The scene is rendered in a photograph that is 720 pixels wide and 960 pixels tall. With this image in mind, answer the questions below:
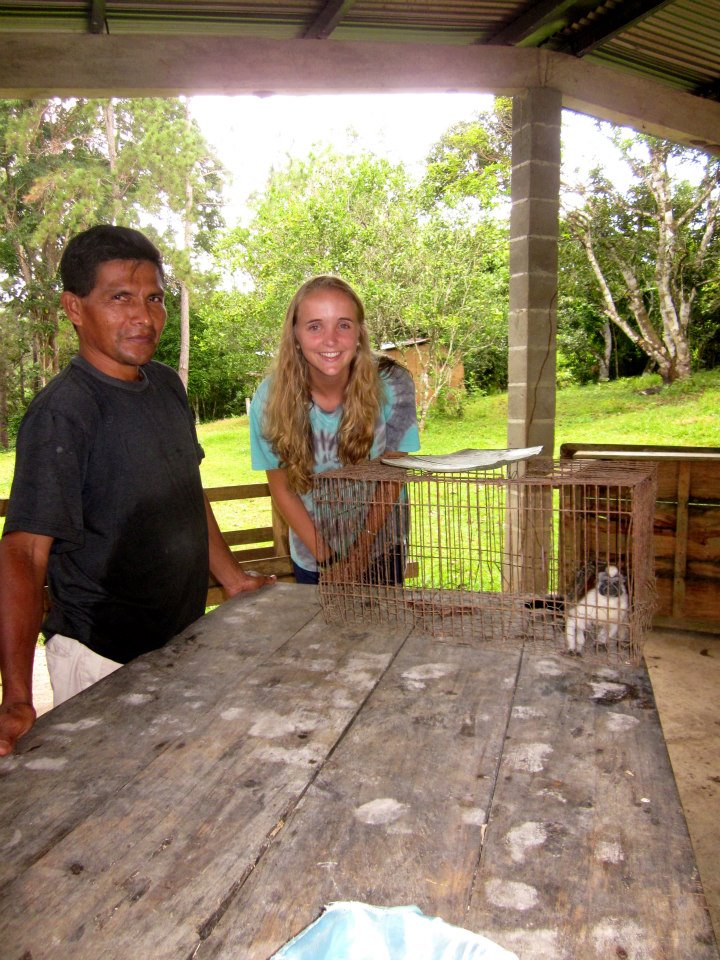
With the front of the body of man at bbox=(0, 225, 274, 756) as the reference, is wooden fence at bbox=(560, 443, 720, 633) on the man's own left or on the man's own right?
on the man's own left

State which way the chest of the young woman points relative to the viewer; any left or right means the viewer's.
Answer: facing the viewer

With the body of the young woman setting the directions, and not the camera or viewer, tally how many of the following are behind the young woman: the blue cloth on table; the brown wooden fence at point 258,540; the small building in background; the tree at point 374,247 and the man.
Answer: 3

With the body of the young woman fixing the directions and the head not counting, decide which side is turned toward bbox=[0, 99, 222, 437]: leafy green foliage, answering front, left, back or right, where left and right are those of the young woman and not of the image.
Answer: back

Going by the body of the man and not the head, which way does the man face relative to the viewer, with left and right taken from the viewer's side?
facing the viewer and to the right of the viewer

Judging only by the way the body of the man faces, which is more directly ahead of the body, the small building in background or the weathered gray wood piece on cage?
the weathered gray wood piece on cage

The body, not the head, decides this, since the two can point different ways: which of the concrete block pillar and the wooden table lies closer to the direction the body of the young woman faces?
the wooden table

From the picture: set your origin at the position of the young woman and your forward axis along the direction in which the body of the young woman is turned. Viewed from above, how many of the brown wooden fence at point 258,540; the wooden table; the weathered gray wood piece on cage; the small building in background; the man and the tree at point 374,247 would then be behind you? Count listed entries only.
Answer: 3

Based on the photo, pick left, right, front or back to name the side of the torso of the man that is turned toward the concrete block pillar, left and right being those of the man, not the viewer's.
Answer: left

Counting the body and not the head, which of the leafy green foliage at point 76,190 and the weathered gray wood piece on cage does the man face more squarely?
the weathered gray wood piece on cage

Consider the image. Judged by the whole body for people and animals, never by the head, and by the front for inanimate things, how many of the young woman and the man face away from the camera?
0

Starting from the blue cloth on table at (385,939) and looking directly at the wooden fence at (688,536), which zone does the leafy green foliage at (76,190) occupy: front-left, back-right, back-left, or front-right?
front-left

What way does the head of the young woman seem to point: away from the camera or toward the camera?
toward the camera

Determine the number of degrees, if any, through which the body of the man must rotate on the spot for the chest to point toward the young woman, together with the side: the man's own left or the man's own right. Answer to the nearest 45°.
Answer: approximately 90° to the man's own left
